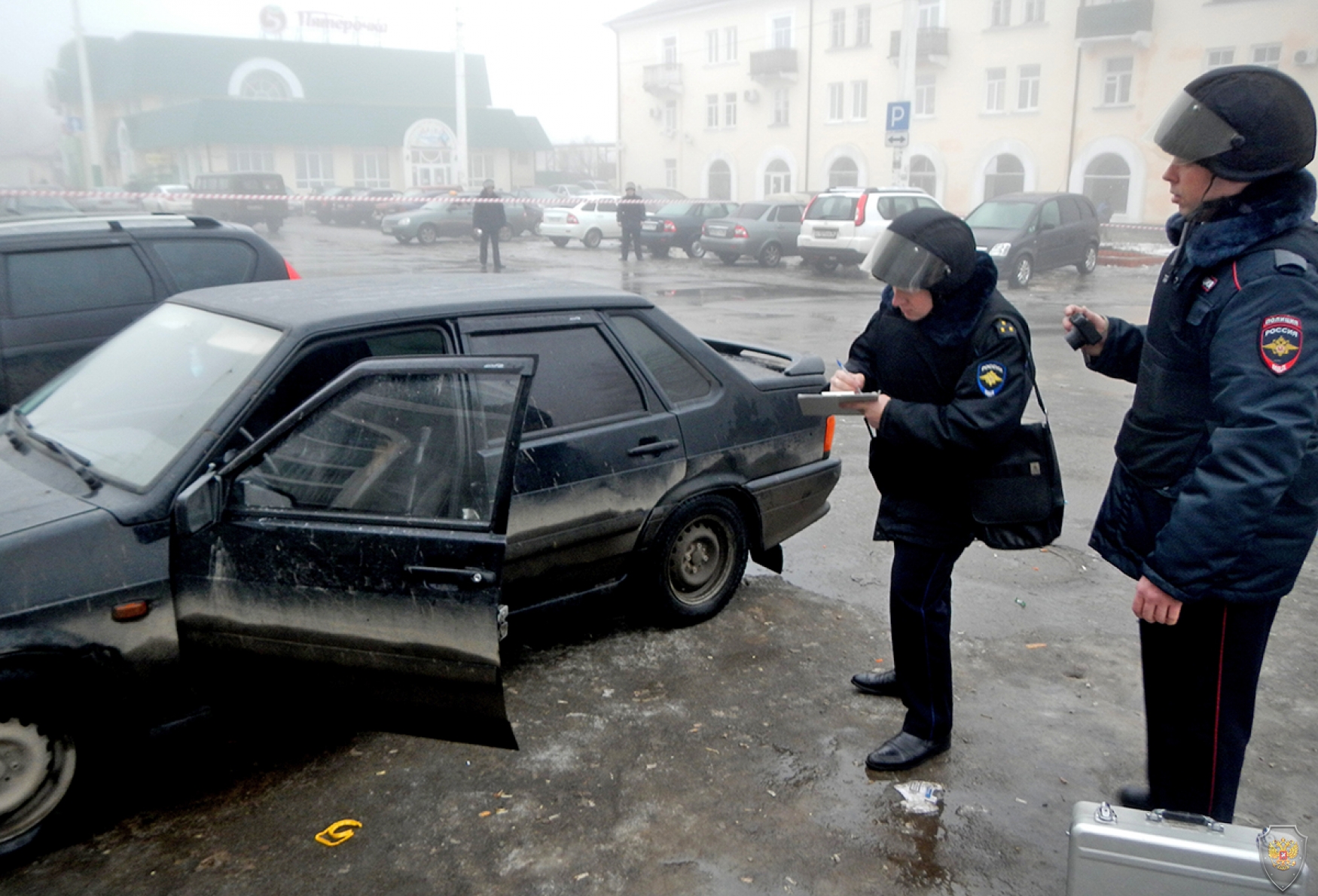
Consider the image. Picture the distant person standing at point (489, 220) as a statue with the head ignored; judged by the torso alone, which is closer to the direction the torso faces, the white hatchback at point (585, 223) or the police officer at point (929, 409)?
the police officer

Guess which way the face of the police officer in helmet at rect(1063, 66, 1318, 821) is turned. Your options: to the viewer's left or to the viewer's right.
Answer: to the viewer's left

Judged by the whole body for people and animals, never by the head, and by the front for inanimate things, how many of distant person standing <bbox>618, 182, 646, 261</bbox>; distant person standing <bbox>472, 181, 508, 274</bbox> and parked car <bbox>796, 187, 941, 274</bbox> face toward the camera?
2

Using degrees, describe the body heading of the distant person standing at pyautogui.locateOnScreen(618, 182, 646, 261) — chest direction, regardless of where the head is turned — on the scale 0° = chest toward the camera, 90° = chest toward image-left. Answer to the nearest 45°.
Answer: approximately 0°

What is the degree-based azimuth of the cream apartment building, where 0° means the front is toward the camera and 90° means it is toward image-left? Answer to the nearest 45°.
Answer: approximately 45°

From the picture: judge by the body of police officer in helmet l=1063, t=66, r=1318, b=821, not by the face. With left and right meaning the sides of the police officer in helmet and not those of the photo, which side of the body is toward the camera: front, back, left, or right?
left

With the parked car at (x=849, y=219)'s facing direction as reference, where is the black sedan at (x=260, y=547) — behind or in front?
behind

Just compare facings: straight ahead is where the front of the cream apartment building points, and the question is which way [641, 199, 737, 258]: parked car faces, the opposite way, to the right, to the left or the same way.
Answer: the opposite way

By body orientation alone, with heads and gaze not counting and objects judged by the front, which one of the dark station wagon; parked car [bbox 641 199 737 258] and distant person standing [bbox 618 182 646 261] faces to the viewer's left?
the dark station wagon

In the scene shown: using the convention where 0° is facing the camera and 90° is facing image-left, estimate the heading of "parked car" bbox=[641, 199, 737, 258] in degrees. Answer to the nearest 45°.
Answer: approximately 225°
